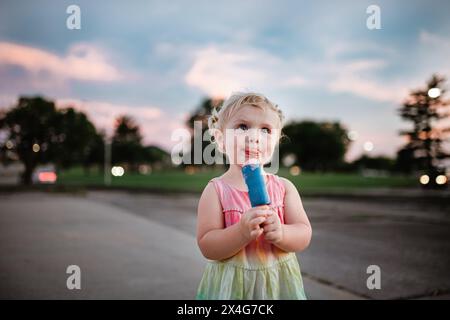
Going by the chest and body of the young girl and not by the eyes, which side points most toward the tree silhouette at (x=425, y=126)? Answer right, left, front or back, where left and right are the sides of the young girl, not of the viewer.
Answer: back

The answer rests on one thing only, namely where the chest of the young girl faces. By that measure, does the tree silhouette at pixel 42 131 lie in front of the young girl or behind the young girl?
behind

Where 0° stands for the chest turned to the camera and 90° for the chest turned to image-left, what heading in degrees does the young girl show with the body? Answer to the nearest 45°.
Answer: approximately 0°
